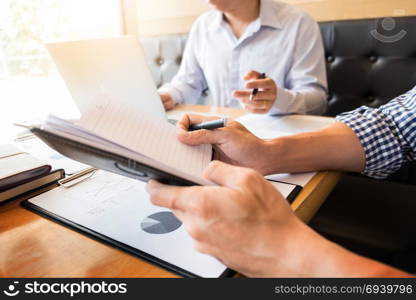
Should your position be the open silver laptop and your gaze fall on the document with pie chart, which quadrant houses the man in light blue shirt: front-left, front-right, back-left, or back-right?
back-left

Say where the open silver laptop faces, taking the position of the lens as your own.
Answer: facing away from the viewer and to the right of the viewer

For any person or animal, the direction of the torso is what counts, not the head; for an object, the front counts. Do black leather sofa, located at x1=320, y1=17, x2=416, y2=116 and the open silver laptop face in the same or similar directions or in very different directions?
very different directions

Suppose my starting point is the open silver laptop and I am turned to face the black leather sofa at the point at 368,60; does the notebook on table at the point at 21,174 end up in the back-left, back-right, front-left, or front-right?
back-right

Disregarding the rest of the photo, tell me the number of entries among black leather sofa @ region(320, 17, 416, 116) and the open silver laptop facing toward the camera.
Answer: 1

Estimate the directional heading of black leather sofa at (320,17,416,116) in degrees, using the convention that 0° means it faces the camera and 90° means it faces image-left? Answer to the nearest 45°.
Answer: approximately 0°

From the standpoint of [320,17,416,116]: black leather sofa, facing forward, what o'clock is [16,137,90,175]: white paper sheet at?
The white paper sheet is roughly at 1 o'clock from the black leather sofa.
